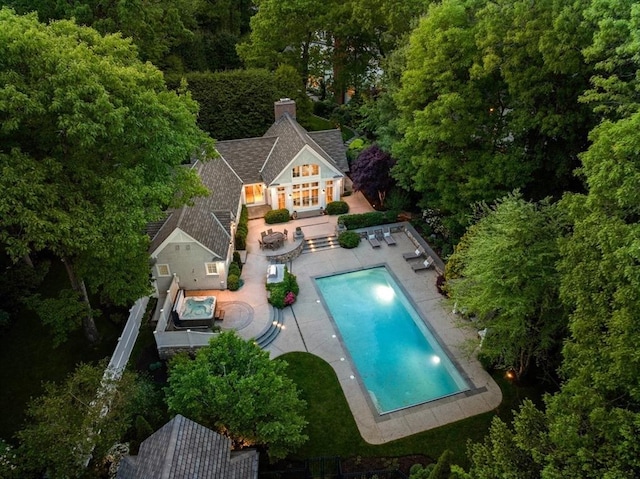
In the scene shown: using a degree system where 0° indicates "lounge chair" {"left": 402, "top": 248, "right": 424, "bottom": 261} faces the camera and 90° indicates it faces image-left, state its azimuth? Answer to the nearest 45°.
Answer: approximately 45°

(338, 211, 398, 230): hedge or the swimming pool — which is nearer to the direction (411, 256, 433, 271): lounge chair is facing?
the swimming pool

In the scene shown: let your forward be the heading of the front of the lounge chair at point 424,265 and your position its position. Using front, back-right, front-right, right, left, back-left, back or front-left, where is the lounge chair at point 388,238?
right

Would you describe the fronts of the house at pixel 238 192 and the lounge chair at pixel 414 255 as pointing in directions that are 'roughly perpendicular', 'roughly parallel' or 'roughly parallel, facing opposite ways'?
roughly perpendicular

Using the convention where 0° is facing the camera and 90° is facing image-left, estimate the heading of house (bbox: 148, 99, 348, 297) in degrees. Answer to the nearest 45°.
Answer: approximately 0°

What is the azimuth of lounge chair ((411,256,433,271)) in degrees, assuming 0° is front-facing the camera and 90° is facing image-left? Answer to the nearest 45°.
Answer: approximately 45°

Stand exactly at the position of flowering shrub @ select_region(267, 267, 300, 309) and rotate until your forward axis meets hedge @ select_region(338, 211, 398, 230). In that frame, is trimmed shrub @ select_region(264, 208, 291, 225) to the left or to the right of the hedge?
left

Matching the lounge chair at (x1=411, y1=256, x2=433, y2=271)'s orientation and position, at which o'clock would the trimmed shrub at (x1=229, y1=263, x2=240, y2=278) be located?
The trimmed shrub is roughly at 1 o'clock from the lounge chair.

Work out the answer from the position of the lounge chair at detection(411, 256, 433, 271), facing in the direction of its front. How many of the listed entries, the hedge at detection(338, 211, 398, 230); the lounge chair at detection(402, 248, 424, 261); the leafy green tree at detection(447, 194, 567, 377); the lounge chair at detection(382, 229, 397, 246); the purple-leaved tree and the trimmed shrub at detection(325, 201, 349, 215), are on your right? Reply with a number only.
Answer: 5

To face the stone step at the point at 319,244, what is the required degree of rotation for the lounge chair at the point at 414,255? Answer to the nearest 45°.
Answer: approximately 45° to its right
